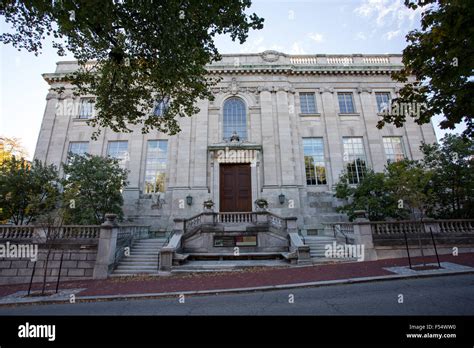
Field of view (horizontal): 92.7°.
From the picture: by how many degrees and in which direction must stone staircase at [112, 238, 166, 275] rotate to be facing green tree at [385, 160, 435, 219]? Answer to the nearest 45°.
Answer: approximately 45° to its left

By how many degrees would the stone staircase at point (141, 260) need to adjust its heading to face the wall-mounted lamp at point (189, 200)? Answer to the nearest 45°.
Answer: approximately 135° to its left

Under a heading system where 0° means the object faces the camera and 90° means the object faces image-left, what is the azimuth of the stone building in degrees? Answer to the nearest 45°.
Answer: approximately 0°

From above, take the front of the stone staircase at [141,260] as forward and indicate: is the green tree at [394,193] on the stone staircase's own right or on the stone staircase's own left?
on the stone staircase's own left

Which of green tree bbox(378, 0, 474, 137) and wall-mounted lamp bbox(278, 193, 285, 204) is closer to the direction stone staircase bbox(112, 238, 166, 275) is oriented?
the green tree

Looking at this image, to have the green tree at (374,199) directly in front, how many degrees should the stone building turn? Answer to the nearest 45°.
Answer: approximately 45° to its left

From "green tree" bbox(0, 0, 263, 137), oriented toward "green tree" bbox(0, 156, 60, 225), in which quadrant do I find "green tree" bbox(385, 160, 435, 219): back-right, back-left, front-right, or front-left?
back-right

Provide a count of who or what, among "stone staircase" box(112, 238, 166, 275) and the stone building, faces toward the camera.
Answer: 2

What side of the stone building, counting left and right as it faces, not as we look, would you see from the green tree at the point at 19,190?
right

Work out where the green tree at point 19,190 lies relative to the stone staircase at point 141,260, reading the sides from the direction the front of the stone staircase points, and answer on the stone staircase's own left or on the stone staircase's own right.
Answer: on the stone staircase's own right
